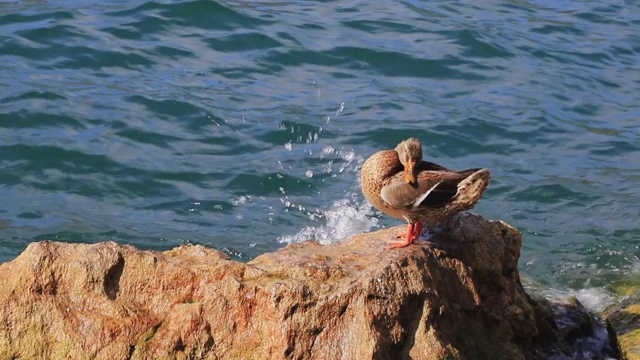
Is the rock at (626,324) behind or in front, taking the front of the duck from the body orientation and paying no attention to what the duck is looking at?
behind

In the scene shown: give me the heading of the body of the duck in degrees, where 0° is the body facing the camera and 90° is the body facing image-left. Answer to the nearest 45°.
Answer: approximately 90°

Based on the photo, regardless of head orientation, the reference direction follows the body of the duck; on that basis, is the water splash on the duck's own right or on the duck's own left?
on the duck's own right
